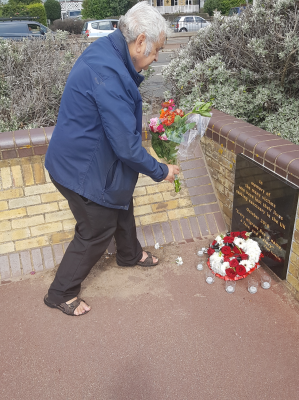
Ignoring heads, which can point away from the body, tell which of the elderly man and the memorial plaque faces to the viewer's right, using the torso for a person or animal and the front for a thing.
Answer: the elderly man

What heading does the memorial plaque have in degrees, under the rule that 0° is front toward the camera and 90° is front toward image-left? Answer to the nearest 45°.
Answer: approximately 45°

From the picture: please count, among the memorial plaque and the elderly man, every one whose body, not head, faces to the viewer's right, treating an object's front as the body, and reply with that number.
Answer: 1

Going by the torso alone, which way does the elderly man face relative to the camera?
to the viewer's right

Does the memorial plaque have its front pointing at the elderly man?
yes

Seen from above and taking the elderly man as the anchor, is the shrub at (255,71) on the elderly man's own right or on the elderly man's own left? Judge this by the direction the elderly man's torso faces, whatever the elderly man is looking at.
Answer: on the elderly man's own left

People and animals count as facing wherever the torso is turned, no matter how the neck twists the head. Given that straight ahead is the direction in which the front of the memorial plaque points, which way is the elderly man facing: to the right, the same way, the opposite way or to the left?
the opposite way

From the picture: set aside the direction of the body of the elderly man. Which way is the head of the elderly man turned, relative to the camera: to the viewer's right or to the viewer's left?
to the viewer's right

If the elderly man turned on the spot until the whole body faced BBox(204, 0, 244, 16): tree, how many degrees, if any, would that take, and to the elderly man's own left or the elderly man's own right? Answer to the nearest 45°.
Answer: approximately 90° to the elderly man's own left
